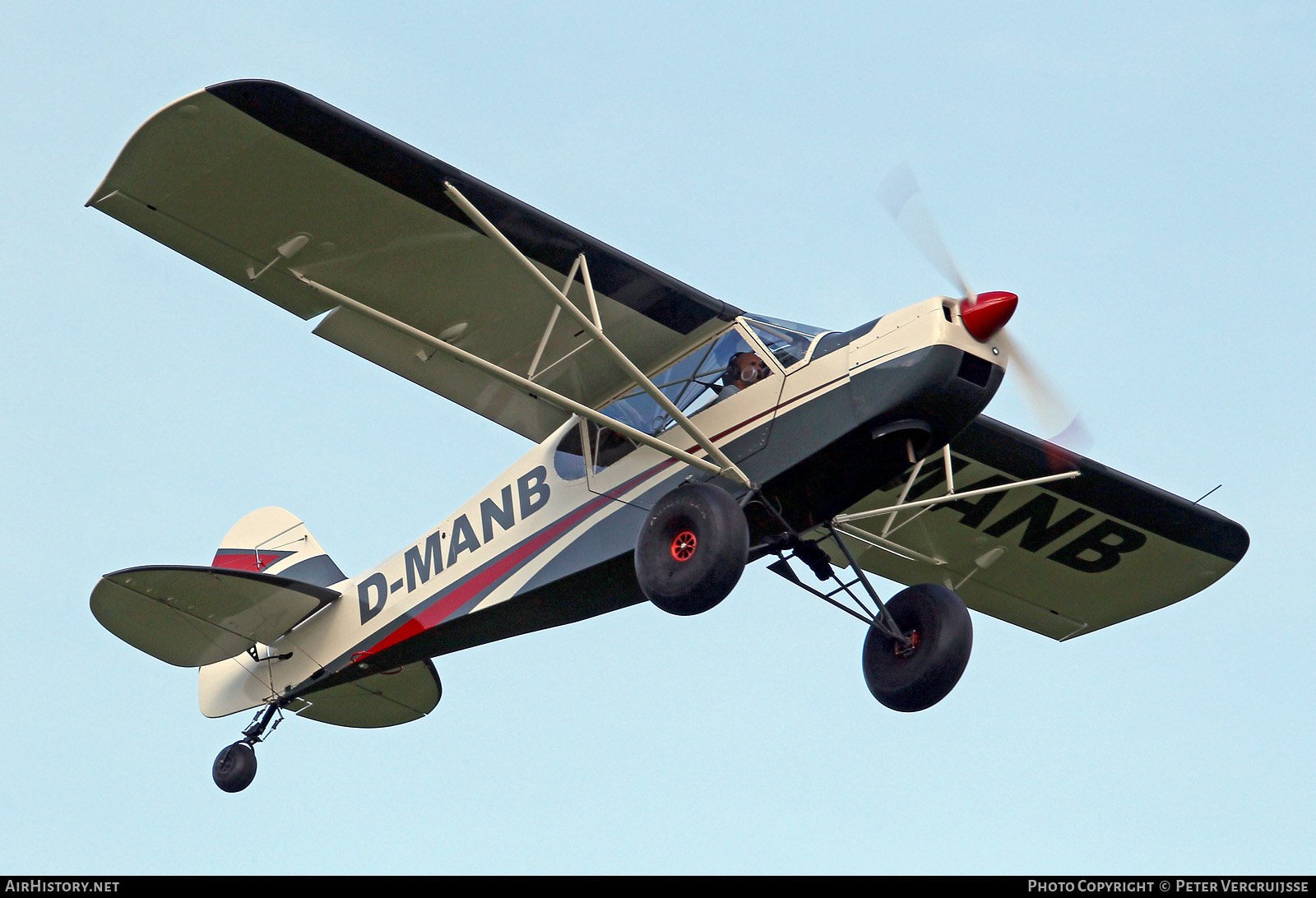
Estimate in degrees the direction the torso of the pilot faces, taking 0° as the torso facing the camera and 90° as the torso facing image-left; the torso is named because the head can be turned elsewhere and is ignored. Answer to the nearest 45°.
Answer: approximately 315°
